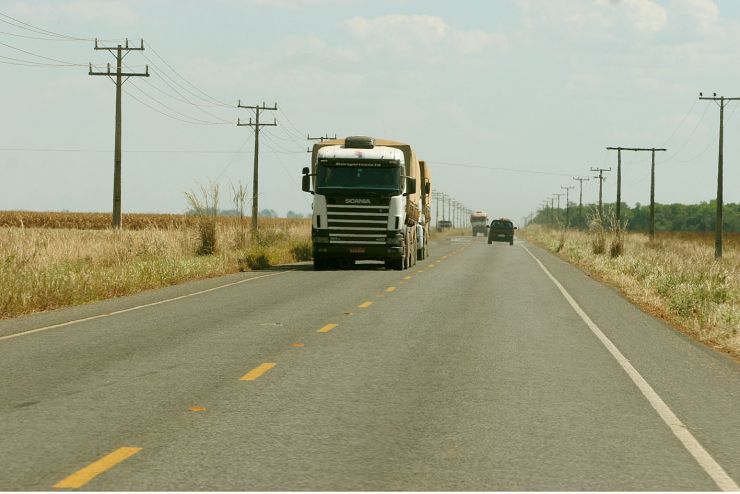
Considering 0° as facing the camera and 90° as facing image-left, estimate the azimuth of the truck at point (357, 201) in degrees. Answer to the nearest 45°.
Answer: approximately 0°
